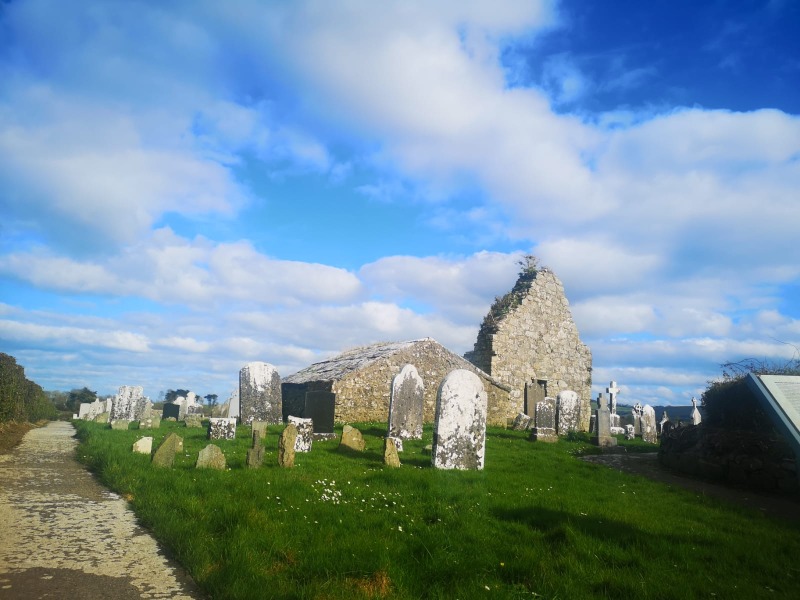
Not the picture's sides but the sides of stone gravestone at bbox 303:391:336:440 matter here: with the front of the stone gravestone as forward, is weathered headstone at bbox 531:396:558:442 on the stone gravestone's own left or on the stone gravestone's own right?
on the stone gravestone's own left

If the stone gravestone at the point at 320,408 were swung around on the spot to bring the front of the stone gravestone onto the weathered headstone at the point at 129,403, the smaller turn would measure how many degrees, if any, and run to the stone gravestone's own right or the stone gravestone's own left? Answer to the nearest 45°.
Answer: approximately 135° to the stone gravestone's own right

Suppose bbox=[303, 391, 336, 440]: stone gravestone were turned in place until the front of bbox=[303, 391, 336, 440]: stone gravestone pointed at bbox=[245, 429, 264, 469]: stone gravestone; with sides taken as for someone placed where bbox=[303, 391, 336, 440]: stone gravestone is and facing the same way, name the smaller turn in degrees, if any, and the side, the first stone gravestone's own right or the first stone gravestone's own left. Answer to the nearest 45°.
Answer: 0° — it already faces it

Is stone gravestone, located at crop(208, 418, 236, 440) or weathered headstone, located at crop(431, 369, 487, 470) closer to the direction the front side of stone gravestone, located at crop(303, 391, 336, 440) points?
the weathered headstone

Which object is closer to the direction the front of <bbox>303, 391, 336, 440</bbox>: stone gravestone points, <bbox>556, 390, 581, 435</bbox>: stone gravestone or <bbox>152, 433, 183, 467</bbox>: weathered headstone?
the weathered headstone

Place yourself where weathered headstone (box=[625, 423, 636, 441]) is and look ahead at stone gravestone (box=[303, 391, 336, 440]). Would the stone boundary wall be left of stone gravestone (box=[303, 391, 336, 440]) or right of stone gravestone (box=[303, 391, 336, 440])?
left

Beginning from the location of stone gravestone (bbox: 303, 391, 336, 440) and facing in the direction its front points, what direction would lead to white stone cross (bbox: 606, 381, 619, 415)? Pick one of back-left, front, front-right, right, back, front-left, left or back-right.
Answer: back-left

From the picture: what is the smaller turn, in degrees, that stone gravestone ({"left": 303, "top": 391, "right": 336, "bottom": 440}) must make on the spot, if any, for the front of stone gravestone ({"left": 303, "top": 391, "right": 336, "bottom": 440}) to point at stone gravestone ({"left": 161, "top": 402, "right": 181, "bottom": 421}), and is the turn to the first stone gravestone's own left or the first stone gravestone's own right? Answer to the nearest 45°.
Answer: approximately 135° to the first stone gravestone's own right

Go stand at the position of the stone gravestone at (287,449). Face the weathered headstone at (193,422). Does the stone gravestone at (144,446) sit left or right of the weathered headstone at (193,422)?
left

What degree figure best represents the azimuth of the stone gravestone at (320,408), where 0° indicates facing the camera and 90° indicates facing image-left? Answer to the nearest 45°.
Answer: approximately 0°

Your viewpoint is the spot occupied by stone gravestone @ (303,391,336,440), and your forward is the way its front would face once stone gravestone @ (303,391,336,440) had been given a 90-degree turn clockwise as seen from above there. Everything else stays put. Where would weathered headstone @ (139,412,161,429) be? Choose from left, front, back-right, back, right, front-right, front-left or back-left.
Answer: front-right

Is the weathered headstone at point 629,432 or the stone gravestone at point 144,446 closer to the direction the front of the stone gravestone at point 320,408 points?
the stone gravestone
